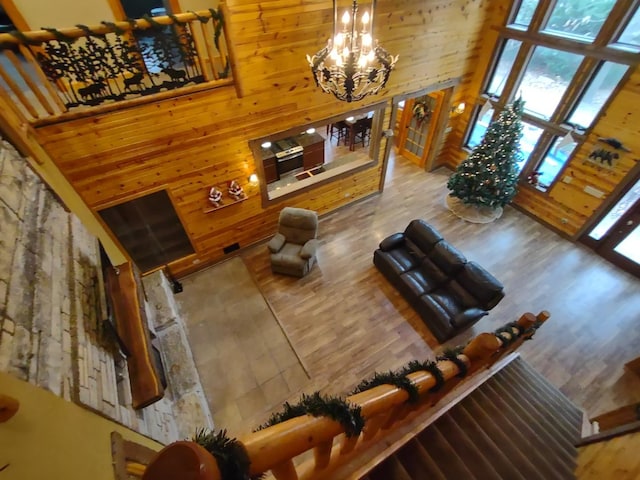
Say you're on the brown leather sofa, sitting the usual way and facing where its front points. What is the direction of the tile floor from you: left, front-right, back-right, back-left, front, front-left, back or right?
front

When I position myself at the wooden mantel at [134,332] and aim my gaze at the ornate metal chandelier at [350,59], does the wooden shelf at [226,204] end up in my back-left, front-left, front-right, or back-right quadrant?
front-left

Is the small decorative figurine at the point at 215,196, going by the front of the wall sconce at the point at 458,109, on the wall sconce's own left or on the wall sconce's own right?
on the wall sconce's own right

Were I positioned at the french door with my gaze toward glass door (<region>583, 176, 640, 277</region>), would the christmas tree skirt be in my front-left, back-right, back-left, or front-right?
front-right

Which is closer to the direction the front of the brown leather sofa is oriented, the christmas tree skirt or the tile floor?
the tile floor

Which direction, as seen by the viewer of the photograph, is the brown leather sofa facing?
facing the viewer and to the left of the viewer

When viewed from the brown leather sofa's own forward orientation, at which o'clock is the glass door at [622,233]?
The glass door is roughly at 6 o'clock from the brown leather sofa.

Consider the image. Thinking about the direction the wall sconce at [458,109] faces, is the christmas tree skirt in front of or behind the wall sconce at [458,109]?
in front

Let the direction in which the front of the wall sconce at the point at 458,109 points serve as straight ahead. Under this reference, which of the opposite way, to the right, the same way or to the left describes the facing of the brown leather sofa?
to the right

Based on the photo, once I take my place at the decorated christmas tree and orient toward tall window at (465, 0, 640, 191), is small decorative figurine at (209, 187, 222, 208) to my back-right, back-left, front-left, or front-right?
back-left

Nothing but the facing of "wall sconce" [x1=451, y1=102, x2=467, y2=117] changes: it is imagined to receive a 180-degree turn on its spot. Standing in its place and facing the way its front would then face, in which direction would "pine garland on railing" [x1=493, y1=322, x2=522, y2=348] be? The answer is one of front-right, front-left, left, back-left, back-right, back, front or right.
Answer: back-left

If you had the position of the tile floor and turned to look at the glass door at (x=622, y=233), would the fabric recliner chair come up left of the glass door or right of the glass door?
left

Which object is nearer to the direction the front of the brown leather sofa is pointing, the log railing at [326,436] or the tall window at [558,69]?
the log railing

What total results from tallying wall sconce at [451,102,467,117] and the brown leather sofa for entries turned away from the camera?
0

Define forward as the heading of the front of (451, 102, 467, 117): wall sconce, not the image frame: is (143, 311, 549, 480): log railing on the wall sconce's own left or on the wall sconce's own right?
on the wall sconce's own right

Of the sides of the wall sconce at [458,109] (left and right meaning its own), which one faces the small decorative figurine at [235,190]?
right
